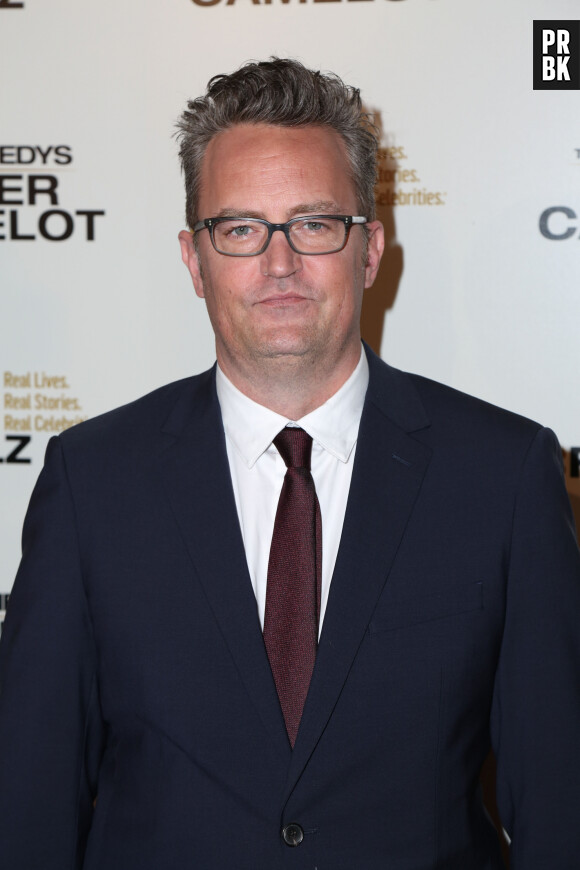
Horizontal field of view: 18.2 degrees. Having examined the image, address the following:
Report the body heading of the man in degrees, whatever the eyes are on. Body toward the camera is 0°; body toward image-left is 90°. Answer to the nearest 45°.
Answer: approximately 0°
